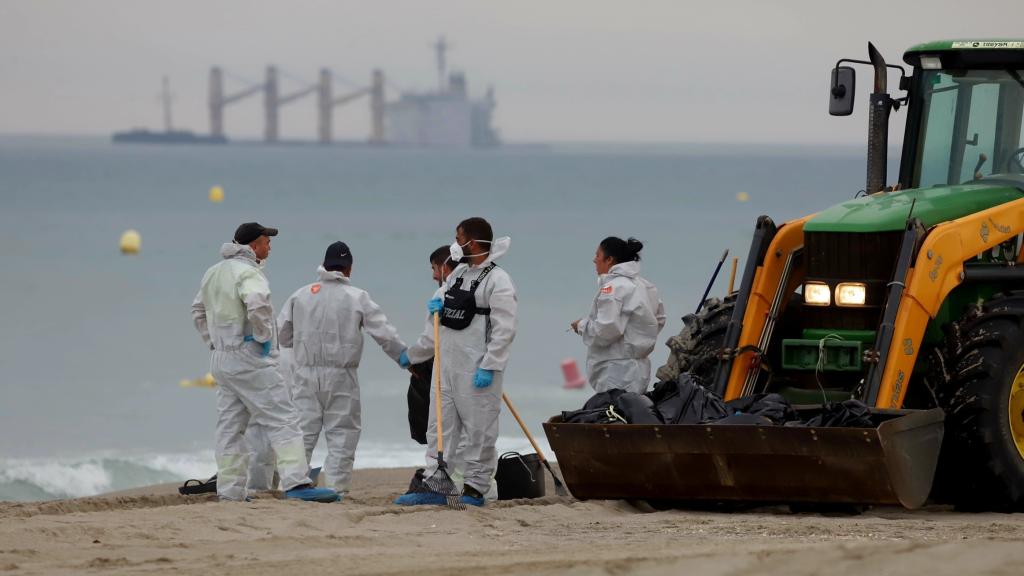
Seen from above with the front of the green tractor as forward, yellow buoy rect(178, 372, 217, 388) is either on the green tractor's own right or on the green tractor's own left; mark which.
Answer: on the green tractor's own right

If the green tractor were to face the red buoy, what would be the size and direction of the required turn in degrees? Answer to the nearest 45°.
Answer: approximately 135° to its right

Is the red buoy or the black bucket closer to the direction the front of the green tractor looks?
the black bucket

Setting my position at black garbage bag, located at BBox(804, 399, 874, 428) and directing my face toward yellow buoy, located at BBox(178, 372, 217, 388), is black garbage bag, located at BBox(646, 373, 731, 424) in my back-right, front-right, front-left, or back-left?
front-left

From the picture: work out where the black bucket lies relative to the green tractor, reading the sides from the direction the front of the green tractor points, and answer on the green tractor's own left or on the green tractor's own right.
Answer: on the green tractor's own right

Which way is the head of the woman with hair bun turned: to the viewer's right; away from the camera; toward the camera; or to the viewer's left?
to the viewer's left

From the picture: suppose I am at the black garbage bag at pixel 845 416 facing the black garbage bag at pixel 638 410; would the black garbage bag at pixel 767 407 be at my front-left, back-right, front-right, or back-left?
front-right

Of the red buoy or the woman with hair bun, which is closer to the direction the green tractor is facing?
the woman with hair bun
